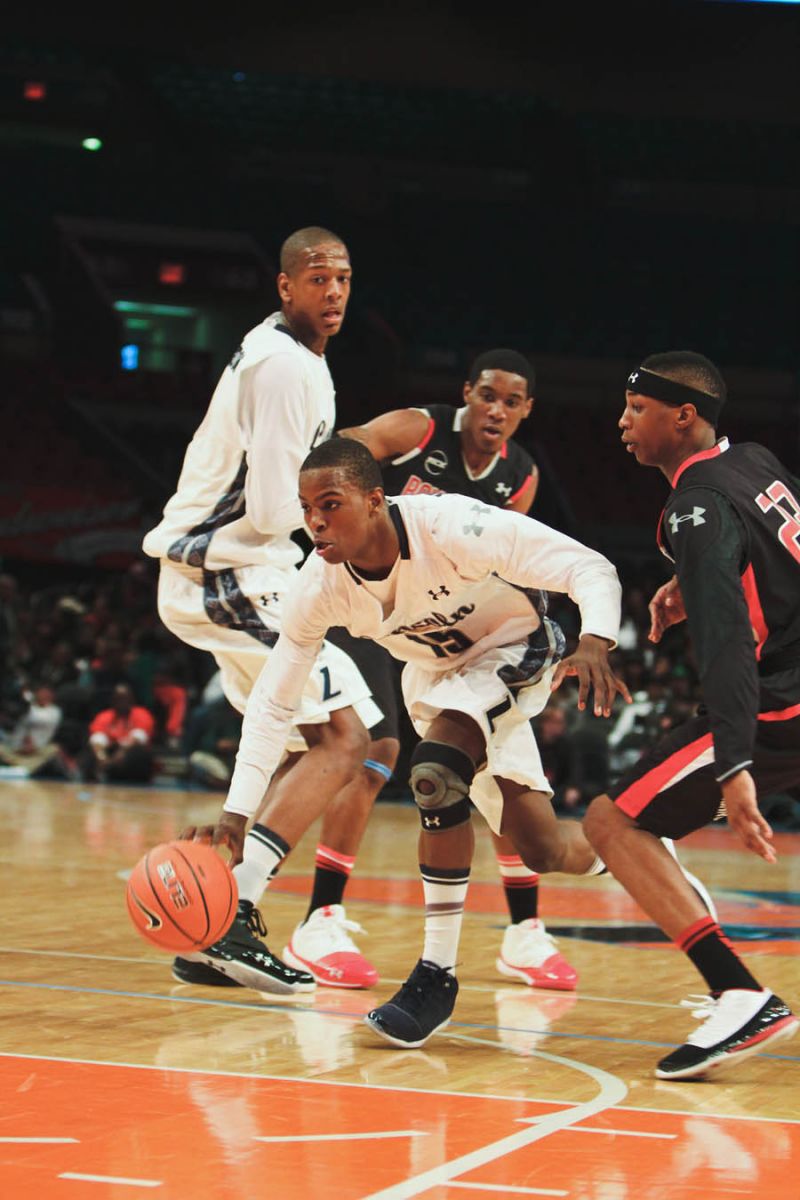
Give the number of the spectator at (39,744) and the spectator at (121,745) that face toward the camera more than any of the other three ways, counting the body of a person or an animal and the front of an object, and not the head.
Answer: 2

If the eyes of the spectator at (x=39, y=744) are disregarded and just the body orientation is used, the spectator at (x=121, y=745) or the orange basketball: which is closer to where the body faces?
the orange basketball

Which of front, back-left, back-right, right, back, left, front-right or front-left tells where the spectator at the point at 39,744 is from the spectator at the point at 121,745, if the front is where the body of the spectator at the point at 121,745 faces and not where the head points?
back-right

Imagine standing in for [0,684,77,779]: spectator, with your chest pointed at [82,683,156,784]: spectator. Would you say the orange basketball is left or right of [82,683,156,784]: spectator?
right

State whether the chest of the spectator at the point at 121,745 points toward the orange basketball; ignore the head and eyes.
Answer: yes

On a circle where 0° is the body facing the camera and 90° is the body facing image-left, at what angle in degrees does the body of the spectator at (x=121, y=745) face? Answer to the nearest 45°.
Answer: approximately 0°

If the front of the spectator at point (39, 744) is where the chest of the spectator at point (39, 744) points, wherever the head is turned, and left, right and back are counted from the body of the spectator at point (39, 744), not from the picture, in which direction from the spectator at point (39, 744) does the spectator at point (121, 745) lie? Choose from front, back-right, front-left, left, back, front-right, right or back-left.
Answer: front-left

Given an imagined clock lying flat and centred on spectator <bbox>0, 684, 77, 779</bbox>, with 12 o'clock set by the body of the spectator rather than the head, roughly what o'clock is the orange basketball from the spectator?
The orange basketball is roughly at 12 o'clock from the spectator.
